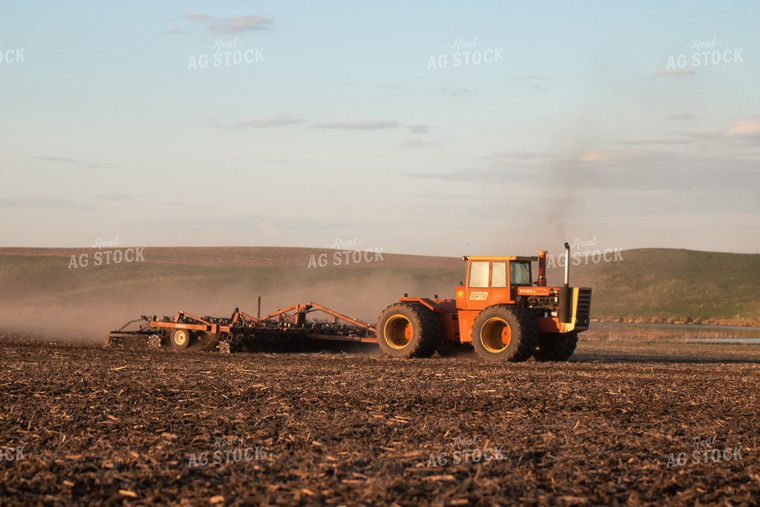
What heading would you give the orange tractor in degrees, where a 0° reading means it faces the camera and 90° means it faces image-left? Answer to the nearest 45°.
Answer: approximately 315°
